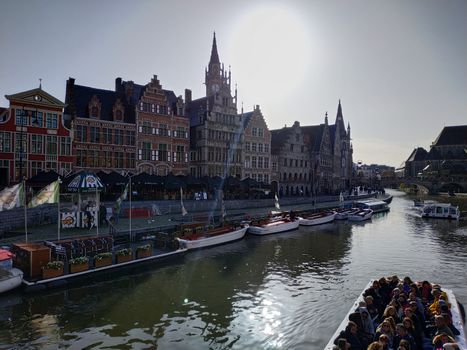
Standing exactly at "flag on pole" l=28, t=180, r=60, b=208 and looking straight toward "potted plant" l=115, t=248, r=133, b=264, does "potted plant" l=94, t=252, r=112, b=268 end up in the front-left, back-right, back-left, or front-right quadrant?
front-right

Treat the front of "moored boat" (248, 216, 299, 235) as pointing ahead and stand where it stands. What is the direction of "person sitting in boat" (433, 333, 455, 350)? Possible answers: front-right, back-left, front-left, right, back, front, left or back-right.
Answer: front-left

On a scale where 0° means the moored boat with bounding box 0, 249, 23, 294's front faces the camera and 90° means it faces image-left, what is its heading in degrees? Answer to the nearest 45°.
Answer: approximately 270°

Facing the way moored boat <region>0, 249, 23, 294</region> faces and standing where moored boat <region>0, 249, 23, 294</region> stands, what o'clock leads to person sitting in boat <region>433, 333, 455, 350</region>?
The person sitting in boat is roughly at 2 o'clock from the moored boat.

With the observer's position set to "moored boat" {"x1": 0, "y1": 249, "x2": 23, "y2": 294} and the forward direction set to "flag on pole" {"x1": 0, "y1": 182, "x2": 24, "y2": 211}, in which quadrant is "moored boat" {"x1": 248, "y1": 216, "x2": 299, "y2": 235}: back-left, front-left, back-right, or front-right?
front-right

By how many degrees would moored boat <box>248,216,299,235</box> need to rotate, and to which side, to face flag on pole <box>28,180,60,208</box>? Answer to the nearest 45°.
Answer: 0° — it already faces it

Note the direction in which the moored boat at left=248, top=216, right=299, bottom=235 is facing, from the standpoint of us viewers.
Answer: facing the viewer and to the left of the viewer

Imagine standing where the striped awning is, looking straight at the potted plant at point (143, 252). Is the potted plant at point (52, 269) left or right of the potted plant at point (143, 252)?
right

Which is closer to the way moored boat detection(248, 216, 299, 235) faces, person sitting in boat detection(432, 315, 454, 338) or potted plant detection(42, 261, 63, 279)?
the potted plant

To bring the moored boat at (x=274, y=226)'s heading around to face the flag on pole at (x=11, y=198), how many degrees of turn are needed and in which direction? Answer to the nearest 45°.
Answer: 0° — it already faces it
